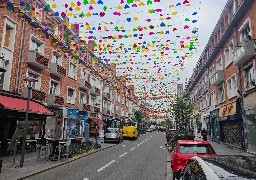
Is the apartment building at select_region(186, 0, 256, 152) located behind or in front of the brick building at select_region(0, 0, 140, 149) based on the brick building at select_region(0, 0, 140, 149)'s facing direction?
in front

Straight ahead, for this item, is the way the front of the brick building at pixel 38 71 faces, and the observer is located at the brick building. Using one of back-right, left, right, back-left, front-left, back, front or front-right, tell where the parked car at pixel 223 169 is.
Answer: front-right

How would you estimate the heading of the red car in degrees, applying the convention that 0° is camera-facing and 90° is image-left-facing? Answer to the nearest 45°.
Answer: approximately 180°

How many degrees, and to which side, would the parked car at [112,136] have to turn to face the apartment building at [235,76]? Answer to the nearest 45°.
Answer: approximately 45° to its left

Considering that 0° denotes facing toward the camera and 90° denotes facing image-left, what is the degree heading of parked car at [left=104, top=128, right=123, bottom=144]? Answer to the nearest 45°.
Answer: approximately 0°

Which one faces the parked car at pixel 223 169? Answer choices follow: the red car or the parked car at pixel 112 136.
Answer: the parked car at pixel 112 136

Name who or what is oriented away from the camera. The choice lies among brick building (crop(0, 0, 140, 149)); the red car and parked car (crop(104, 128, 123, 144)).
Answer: the red car

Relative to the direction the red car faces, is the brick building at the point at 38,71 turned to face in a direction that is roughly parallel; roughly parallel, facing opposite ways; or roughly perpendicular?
roughly perpendicular

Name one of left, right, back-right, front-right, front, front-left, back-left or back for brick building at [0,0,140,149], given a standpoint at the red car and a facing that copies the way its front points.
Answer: front-left

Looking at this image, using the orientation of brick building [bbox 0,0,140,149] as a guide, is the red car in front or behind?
in front

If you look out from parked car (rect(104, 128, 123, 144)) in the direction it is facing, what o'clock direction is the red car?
The red car is roughly at 12 o'clock from the parked car.

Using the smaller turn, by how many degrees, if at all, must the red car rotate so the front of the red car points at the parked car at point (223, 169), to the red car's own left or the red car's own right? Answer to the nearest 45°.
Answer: approximately 180°

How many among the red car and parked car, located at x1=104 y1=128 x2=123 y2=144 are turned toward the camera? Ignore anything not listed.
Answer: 1

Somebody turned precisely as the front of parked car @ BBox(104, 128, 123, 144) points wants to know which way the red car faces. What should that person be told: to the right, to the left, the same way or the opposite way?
the opposite way
